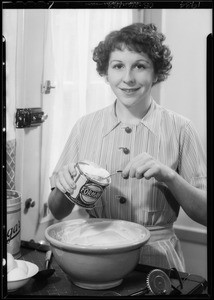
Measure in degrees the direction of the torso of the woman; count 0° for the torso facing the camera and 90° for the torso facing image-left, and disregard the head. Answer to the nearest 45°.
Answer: approximately 0°
